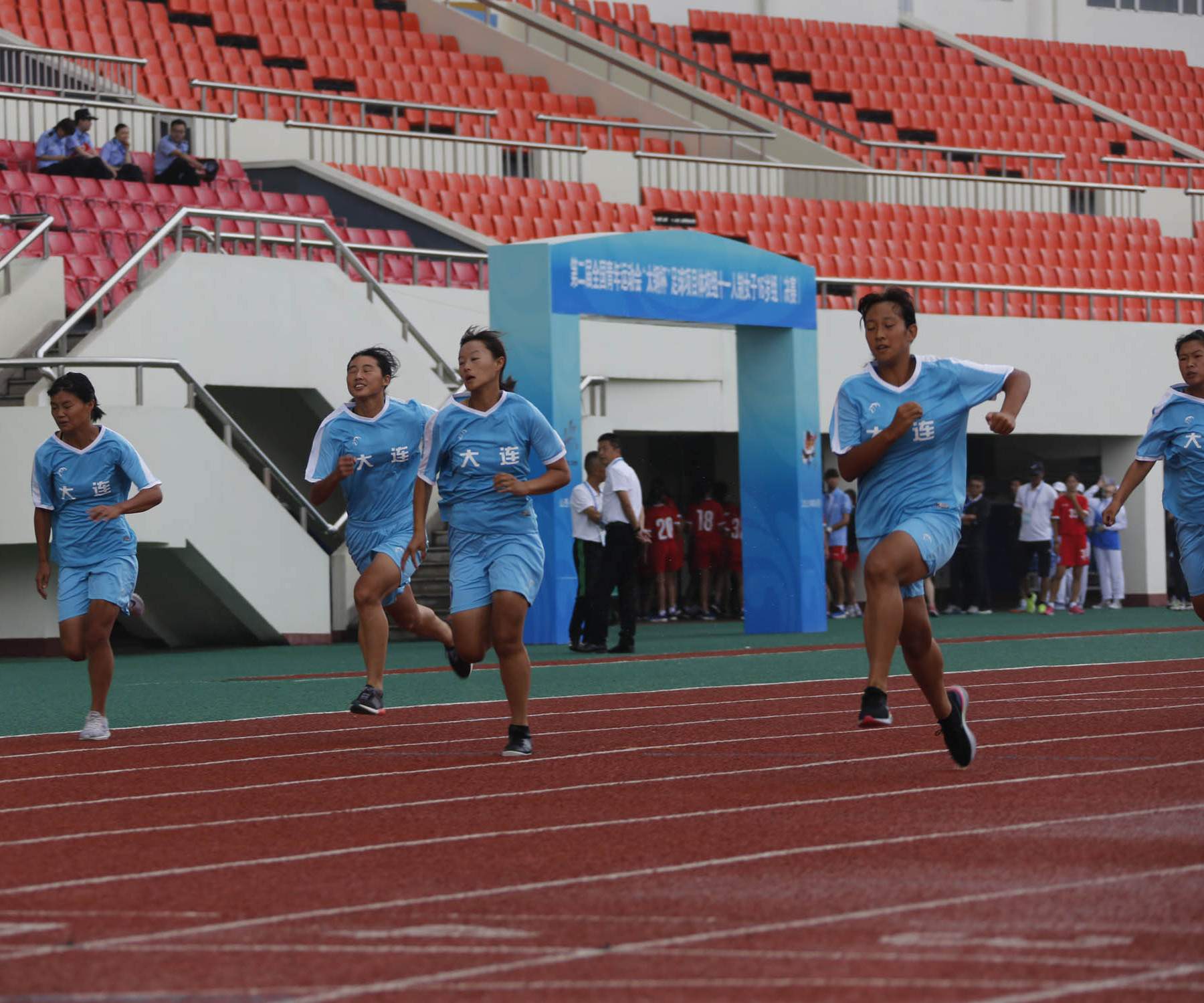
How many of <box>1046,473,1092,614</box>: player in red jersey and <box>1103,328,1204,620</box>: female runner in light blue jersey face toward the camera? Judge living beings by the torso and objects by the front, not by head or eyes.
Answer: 2

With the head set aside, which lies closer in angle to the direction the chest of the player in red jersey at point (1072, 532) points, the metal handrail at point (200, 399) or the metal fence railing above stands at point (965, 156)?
the metal handrail

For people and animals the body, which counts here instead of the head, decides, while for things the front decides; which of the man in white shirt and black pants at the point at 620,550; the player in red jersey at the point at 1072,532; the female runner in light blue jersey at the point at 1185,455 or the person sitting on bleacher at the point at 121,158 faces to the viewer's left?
the man in white shirt and black pants

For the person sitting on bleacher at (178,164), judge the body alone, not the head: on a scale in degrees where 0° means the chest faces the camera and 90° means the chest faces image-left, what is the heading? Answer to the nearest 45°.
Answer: approximately 315°

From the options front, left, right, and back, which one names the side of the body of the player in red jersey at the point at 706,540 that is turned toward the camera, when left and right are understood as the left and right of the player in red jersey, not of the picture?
back

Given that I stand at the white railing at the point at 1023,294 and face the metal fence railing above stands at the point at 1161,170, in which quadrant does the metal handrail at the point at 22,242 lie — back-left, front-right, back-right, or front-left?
back-left

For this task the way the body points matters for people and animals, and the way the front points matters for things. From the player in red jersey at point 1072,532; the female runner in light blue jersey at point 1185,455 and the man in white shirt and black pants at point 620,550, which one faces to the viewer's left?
the man in white shirt and black pants

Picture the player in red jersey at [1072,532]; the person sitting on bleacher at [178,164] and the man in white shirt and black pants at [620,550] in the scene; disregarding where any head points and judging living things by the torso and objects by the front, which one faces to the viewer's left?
the man in white shirt and black pants

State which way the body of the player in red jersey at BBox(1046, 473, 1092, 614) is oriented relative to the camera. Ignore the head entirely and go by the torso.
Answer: toward the camera

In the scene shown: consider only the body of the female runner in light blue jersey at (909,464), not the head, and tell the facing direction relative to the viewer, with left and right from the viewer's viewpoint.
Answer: facing the viewer and to the left of the viewer

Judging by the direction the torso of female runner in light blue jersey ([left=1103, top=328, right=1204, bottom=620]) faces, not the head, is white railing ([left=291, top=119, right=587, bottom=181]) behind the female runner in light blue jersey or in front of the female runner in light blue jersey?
behind

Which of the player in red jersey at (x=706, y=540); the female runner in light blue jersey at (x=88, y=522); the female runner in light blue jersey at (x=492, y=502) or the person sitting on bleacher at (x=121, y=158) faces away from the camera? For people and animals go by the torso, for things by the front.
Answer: the player in red jersey

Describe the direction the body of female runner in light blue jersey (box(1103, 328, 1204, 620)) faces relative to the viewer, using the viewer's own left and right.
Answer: facing the viewer

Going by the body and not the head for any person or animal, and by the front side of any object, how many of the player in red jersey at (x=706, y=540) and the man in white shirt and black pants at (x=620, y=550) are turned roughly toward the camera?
0
